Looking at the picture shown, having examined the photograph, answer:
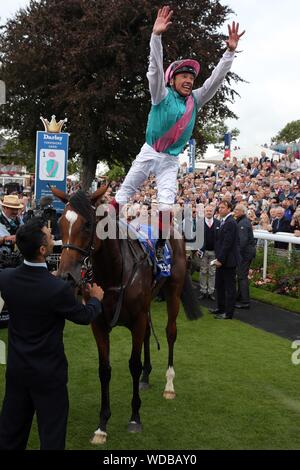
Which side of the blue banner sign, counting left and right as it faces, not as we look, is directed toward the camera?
front

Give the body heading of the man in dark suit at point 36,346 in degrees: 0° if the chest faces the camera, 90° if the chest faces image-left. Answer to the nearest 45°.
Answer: approximately 225°

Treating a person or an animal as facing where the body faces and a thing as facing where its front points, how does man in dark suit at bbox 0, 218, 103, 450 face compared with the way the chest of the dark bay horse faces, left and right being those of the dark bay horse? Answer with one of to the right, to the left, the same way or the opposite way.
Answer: the opposite way

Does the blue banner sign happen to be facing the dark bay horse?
yes

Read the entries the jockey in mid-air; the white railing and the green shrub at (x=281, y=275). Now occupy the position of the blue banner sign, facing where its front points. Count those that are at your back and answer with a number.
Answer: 0

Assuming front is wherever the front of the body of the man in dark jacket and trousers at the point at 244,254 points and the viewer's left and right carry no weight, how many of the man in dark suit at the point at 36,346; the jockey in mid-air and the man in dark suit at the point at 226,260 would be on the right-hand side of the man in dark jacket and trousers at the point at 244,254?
0

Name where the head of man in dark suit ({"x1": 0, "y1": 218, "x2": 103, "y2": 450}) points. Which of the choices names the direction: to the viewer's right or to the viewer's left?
to the viewer's right

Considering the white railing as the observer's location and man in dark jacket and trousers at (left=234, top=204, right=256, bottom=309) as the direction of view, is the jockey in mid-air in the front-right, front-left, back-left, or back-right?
front-left

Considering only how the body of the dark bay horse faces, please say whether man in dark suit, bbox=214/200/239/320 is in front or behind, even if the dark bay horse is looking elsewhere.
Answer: behind

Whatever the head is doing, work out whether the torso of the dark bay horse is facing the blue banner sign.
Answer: no

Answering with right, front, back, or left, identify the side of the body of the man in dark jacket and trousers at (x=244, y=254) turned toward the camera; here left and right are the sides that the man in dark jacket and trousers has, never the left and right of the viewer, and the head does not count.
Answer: left
